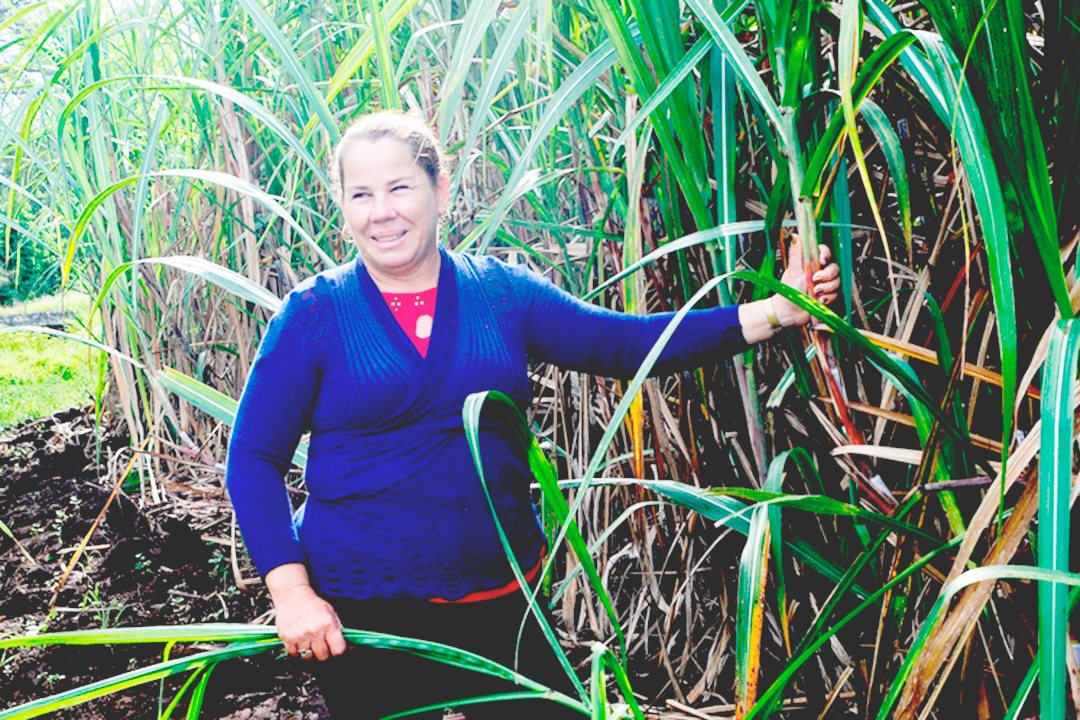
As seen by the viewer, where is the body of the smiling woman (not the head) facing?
toward the camera
